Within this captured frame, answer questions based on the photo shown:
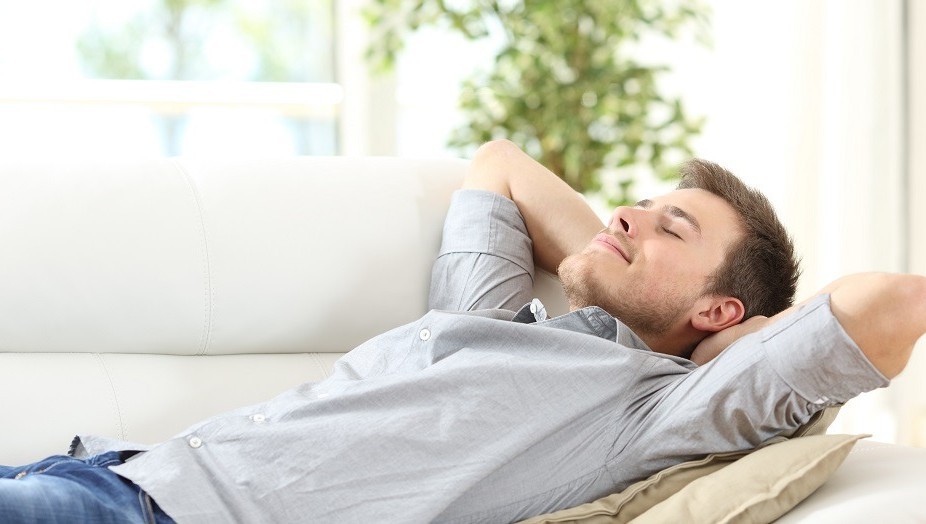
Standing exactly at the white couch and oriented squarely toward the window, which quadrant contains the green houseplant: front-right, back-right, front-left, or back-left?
front-right

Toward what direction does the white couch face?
toward the camera

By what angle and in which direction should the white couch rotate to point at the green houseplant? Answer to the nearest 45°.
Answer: approximately 135° to its left

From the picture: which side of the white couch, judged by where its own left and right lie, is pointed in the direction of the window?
back
